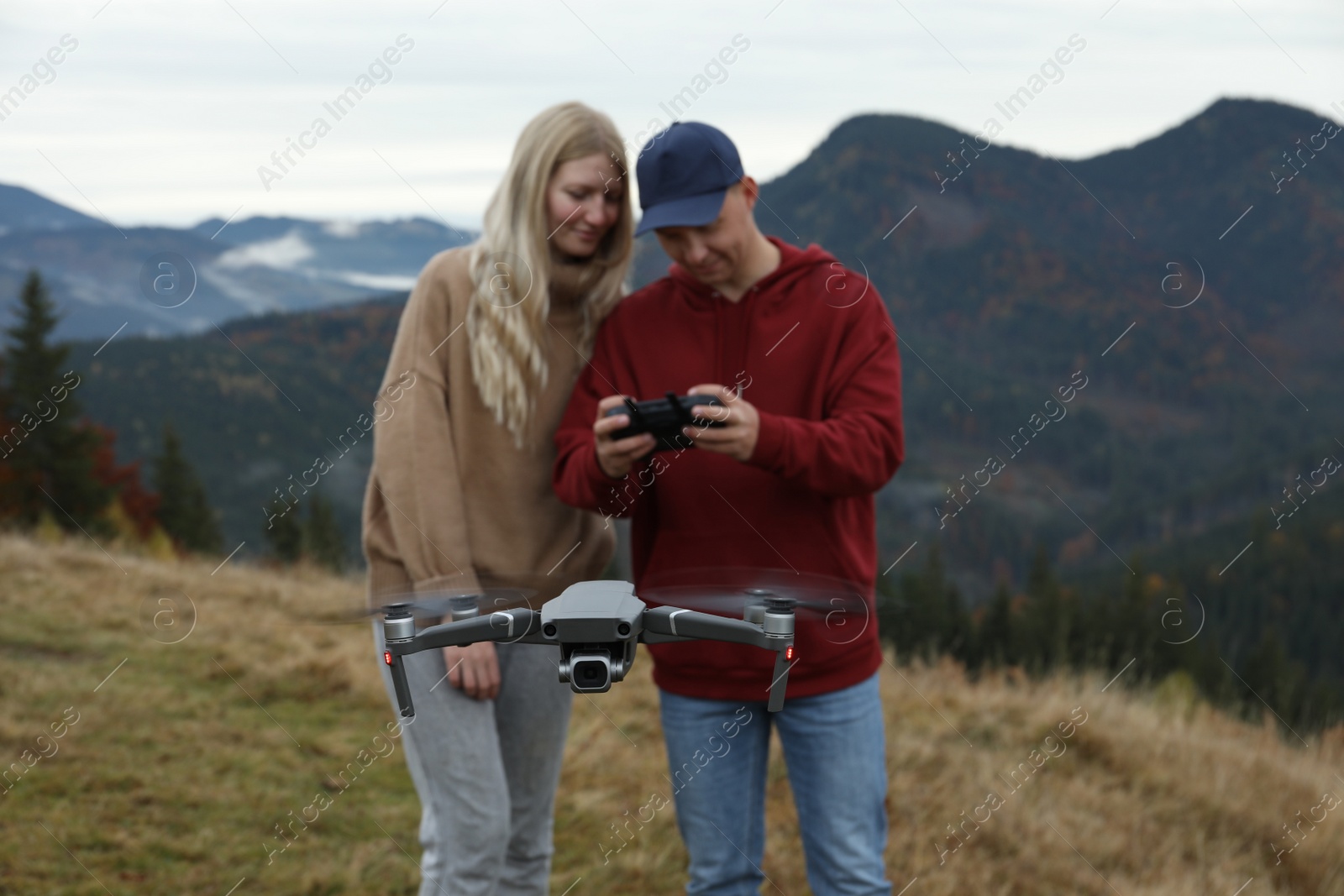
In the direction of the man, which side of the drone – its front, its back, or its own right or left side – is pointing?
back

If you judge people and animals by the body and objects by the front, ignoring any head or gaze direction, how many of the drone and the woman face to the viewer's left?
0

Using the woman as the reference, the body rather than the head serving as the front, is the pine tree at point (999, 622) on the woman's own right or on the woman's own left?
on the woman's own left

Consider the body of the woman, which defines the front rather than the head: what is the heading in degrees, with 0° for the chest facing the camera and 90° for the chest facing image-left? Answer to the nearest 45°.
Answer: approximately 315°

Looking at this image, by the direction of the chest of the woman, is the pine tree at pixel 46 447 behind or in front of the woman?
behind

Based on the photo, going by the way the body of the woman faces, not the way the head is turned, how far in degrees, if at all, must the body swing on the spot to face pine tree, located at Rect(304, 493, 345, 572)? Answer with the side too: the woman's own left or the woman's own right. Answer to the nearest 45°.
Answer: approximately 135° to the woman's own left

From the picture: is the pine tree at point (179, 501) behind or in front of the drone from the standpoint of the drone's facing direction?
behind

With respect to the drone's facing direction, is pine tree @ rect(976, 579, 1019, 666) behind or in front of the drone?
behind
